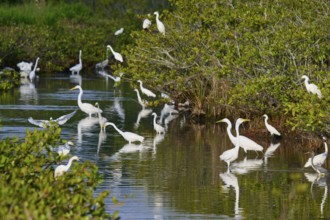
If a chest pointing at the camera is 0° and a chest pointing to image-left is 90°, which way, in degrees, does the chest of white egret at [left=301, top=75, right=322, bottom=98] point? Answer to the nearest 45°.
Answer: approximately 90°

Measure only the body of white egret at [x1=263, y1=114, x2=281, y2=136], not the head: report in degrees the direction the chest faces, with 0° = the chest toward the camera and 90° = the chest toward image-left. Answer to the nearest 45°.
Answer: approximately 90°

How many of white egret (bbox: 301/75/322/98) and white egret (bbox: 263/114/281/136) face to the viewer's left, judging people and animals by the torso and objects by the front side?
2

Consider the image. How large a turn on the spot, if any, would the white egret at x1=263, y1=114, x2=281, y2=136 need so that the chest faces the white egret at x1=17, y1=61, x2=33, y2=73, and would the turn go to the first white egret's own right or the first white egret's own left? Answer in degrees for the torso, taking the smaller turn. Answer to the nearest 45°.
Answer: approximately 45° to the first white egret's own right
